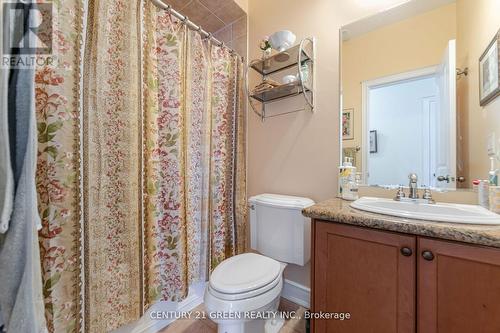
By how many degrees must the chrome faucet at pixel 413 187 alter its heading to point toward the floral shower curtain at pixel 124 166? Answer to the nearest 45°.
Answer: approximately 45° to its right

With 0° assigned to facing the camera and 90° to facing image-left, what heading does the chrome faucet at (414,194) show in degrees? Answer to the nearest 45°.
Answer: approximately 0°

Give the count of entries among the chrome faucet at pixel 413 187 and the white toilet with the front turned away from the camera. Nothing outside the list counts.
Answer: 0

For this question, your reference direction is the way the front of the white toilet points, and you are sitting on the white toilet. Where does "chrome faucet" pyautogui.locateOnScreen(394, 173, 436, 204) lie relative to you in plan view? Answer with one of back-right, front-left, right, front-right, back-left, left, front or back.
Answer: back-left

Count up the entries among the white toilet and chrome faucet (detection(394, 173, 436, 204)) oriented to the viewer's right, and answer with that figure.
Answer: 0

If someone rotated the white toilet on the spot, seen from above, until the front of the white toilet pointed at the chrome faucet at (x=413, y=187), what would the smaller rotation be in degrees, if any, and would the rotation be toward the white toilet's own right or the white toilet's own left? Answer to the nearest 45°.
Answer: approximately 135° to the white toilet's own left

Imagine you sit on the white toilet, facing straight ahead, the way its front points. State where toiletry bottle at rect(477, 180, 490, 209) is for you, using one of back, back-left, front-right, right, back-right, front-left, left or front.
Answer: back-left

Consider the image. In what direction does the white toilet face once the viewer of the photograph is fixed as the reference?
facing the viewer and to the left of the viewer
